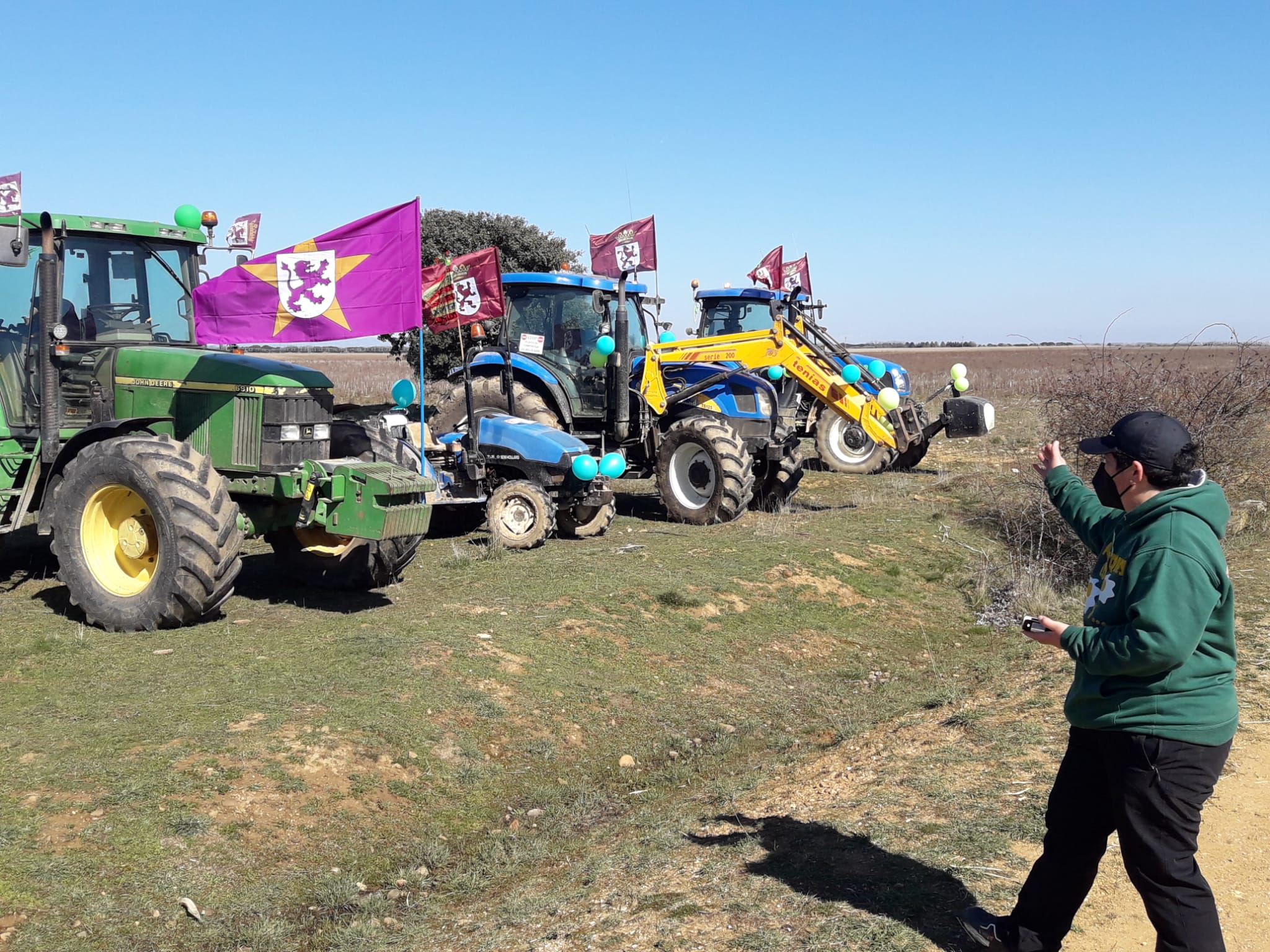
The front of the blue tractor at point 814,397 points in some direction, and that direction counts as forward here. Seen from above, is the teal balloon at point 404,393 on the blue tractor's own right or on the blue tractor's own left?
on the blue tractor's own right

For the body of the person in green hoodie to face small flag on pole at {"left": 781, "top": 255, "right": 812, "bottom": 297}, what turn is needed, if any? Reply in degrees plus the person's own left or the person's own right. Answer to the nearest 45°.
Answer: approximately 90° to the person's own right

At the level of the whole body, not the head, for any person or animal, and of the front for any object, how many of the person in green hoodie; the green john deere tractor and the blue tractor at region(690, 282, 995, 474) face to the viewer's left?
1

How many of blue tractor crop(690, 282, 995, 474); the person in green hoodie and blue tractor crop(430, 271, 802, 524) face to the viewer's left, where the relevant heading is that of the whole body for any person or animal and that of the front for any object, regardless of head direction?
1

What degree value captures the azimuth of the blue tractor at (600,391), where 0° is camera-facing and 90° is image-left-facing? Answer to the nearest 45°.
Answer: approximately 315°

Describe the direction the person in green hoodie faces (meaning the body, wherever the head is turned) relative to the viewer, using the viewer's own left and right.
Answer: facing to the left of the viewer

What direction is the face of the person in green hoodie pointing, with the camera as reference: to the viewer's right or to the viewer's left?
to the viewer's left

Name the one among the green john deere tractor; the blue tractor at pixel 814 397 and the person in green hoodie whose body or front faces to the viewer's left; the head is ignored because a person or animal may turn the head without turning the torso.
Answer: the person in green hoodie

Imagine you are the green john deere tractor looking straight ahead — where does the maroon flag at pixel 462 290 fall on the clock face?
The maroon flag is roughly at 9 o'clock from the green john deere tractor.

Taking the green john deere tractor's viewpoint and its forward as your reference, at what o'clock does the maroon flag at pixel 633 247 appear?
The maroon flag is roughly at 9 o'clock from the green john deere tractor.

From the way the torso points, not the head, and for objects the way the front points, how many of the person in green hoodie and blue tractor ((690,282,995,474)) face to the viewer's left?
1

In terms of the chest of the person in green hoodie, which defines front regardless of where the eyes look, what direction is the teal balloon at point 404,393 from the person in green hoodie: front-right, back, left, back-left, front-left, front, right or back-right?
front-right
